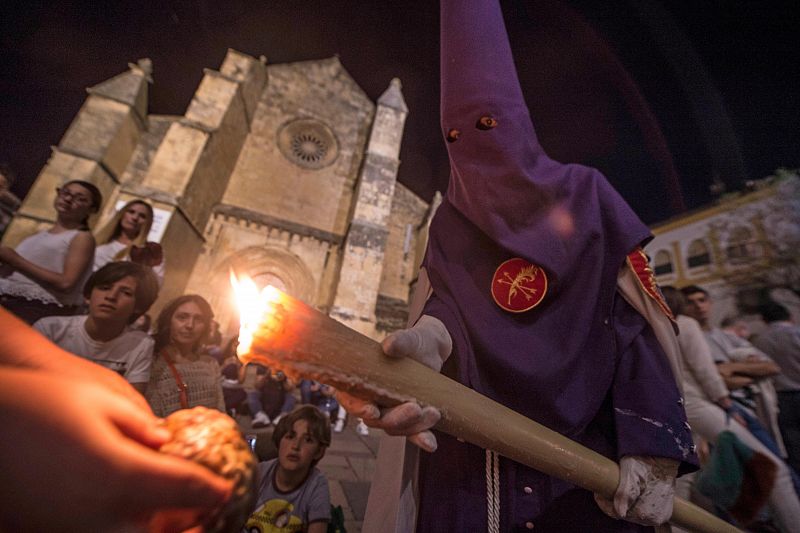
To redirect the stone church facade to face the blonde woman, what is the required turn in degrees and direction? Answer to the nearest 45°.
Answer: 0° — it already faces them

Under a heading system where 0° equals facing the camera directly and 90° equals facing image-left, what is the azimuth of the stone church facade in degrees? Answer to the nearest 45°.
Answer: approximately 0°

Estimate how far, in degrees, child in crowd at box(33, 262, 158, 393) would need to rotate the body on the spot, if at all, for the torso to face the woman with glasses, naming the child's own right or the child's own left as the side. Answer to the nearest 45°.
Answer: approximately 135° to the child's own right

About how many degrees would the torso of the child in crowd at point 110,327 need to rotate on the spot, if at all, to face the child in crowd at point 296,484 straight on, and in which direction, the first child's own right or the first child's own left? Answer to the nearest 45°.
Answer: approximately 90° to the first child's own left

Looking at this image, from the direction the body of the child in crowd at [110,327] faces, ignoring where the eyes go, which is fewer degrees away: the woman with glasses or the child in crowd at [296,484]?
the child in crowd

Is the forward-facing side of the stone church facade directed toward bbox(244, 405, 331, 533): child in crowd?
yes

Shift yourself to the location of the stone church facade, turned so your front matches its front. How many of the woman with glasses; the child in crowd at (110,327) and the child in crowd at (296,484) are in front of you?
3

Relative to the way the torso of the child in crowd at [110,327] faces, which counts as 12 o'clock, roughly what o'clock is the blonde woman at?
The blonde woman is roughly at 6 o'clock from the child in crowd.

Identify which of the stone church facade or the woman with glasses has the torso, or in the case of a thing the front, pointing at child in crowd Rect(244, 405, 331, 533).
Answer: the stone church facade
